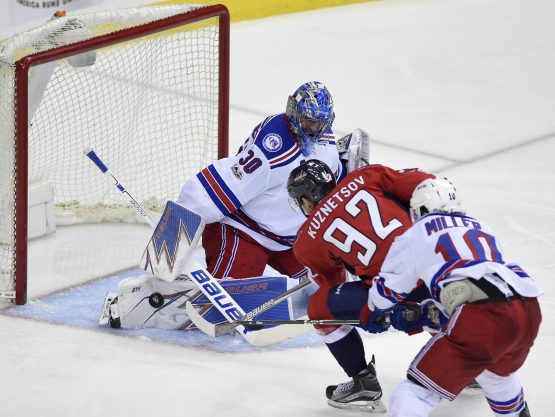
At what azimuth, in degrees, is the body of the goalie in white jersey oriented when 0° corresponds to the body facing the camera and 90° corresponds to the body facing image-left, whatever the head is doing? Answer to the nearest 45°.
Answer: approximately 315°

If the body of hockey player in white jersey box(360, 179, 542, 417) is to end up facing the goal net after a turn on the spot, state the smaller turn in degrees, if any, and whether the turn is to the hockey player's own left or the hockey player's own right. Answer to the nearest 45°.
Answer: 0° — they already face it

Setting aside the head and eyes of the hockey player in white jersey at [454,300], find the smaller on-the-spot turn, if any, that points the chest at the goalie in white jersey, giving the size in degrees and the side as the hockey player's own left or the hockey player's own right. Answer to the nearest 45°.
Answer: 0° — they already face them

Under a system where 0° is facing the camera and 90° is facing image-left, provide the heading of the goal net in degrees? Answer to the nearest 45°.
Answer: approximately 315°

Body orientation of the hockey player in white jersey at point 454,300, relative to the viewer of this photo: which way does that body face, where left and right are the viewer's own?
facing away from the viewer and to the left of the viewer

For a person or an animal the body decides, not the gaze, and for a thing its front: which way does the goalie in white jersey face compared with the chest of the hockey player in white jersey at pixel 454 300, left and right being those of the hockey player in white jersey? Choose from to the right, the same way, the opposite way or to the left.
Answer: the opposite way

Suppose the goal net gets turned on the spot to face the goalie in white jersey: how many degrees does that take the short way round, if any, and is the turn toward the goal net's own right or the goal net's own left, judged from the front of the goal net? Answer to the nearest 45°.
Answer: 0° — it already faces them

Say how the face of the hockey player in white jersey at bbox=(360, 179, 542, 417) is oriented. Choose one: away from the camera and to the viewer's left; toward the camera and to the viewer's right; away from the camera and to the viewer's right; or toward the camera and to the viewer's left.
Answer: away from the camera and to the viewer's left

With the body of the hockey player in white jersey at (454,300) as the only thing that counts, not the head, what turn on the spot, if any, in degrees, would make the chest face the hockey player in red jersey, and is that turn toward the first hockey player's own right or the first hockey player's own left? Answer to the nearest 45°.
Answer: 0° — they already face them

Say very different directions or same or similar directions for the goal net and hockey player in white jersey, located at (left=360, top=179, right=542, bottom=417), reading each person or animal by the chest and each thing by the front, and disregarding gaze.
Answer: very different directions
